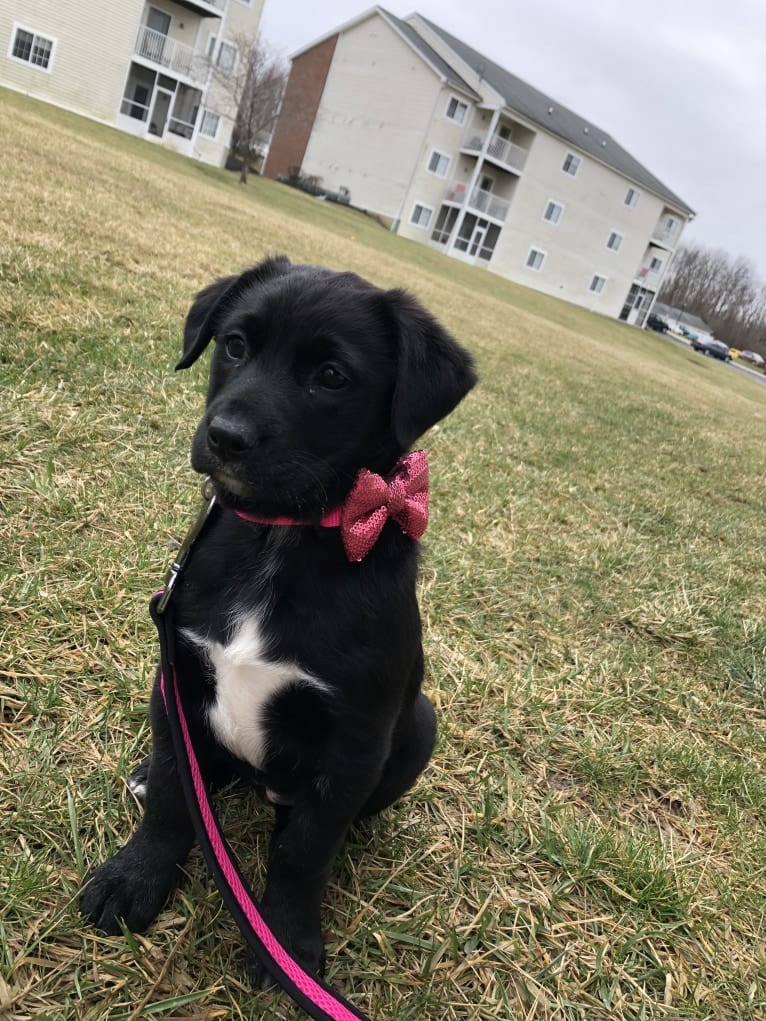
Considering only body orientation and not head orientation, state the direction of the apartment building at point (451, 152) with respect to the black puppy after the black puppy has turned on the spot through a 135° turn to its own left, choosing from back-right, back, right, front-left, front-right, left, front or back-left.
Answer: left

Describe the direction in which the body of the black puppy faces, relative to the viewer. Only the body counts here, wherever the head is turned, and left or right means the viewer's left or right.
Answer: facing the viewer and to the left of the viewer

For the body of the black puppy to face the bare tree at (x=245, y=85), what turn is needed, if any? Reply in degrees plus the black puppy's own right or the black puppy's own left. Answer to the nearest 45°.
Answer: approximately 135° to the black puppy's own right

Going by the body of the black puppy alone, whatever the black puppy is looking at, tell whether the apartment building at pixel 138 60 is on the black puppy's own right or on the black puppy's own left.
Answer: on the black puppy's own right
